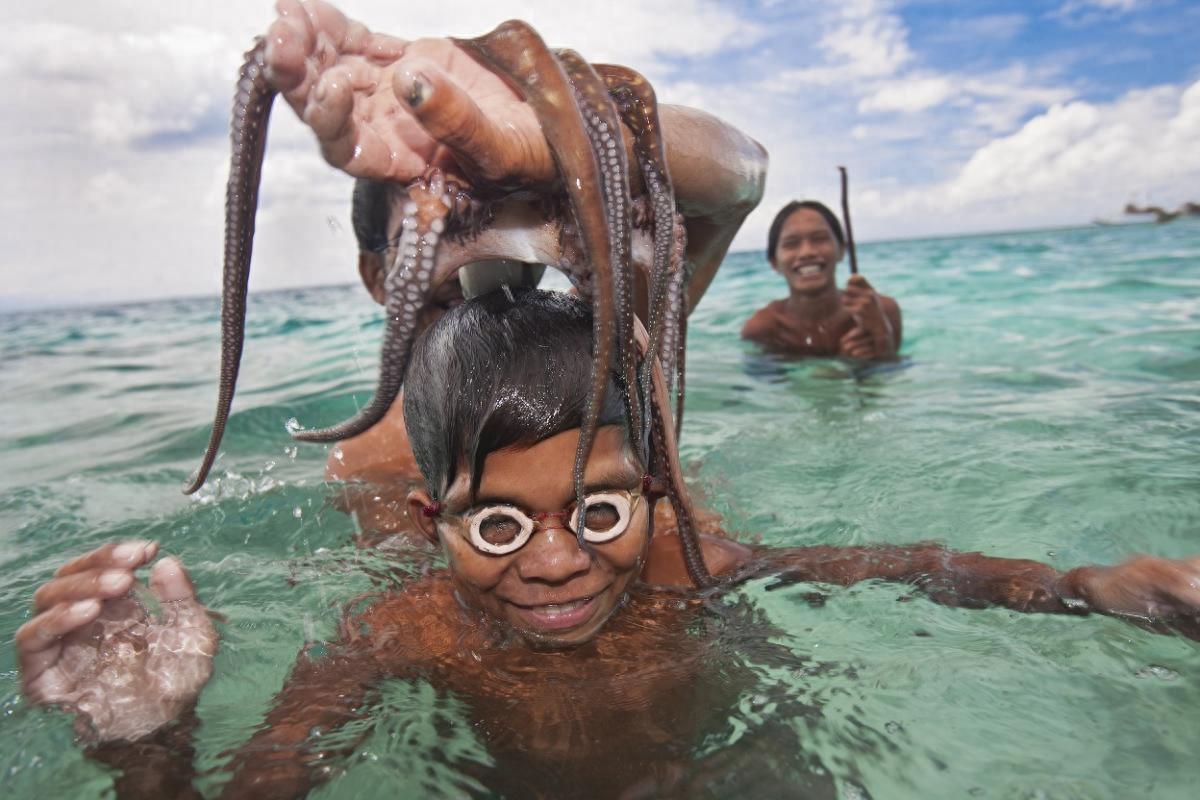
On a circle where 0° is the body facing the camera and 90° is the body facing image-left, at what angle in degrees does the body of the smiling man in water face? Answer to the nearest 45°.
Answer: approximately 0°

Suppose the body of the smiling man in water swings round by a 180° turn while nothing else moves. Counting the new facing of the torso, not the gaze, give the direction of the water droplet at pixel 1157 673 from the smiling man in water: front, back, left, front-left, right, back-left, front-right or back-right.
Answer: back

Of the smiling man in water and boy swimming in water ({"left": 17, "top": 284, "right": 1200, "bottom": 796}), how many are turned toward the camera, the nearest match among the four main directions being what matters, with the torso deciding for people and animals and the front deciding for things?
2

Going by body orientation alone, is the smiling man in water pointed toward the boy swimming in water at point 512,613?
yes

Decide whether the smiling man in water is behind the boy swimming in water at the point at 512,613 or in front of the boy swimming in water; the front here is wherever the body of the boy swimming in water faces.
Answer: behind
